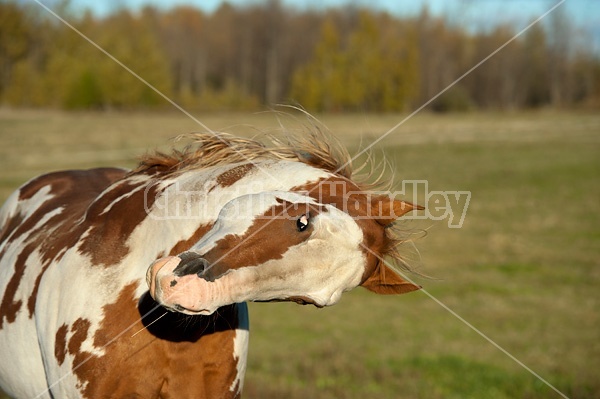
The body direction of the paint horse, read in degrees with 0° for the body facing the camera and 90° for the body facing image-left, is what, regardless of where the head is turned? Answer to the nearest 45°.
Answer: approximately 315°
